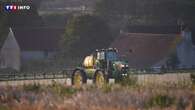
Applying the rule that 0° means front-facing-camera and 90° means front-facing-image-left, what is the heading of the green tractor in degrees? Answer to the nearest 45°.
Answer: approximately 315°
